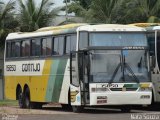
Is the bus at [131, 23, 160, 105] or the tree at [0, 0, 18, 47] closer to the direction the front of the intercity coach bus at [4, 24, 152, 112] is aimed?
the bus

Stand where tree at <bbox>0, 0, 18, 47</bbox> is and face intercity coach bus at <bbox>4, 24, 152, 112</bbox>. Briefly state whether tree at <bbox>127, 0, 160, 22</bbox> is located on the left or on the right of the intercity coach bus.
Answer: left

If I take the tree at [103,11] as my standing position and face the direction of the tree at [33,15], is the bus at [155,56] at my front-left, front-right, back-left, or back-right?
back-left

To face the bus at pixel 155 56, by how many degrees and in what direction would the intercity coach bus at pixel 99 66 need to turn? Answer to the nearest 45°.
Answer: approximately 90° to its left

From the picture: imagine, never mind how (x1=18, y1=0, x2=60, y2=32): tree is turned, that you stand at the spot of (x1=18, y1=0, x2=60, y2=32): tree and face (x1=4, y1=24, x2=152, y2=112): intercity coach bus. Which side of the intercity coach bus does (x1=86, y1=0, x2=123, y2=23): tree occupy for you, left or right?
left

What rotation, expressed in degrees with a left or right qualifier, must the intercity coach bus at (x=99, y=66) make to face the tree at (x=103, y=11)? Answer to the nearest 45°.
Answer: approximately 135° to its left

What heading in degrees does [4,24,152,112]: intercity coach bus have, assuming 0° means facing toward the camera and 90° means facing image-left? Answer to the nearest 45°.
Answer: approximately 315°

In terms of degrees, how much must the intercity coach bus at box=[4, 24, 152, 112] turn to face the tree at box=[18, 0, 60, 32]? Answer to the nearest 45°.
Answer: approximately 135° to its left

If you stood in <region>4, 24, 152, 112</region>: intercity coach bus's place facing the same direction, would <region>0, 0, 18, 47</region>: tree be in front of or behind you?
behind

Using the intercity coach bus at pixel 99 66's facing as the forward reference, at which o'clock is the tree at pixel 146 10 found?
The tree is roughly at 8 o'clock from the intercity coach bus.
